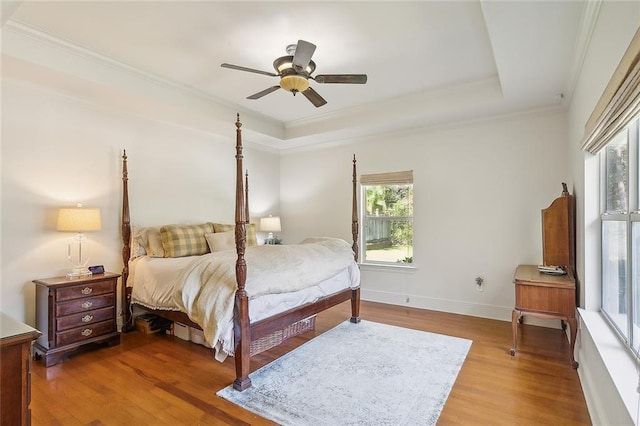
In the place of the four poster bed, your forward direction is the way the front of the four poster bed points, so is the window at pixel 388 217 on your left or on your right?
on your left

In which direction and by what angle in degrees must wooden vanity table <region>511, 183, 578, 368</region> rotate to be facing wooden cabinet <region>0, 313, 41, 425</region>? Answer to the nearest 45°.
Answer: approximately 45° to its left

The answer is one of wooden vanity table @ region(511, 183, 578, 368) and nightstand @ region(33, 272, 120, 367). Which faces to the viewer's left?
the wooden vanity table

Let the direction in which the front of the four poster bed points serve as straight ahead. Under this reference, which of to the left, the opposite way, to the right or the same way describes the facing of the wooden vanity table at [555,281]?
the opposite way

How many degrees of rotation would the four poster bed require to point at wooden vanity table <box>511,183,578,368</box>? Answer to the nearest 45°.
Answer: approximately 45° to its left

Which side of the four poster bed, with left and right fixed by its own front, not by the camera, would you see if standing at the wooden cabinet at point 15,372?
right

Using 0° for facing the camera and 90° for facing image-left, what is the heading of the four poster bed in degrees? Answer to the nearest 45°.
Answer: approximately 315°

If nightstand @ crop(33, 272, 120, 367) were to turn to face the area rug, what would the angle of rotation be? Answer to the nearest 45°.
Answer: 0° — it already faces it

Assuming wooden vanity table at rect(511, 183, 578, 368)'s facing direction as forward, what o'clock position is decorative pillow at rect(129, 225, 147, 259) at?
The decorative pillow is roughly at 11 o'clock from the wooden vanity table.

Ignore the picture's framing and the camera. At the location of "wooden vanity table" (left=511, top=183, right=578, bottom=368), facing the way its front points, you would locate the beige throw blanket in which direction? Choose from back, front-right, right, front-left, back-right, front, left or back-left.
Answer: front-left

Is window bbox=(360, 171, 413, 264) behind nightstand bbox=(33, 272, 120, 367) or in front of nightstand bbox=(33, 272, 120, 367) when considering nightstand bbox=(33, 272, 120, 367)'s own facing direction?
in front

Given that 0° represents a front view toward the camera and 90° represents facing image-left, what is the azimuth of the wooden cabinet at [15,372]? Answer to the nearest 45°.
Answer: approximately 270°

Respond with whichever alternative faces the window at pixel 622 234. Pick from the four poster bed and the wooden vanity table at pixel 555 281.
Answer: the four poster bed

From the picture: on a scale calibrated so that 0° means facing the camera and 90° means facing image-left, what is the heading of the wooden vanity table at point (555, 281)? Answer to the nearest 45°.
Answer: approximately 90°

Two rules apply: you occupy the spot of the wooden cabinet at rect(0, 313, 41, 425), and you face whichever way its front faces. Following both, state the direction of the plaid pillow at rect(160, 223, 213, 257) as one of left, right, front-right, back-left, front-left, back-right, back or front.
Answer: front-left

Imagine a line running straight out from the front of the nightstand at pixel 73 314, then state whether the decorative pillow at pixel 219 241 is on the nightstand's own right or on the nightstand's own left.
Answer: on the nightstand's own left

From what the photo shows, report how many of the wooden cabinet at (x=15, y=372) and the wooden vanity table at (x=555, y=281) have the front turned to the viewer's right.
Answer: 1
